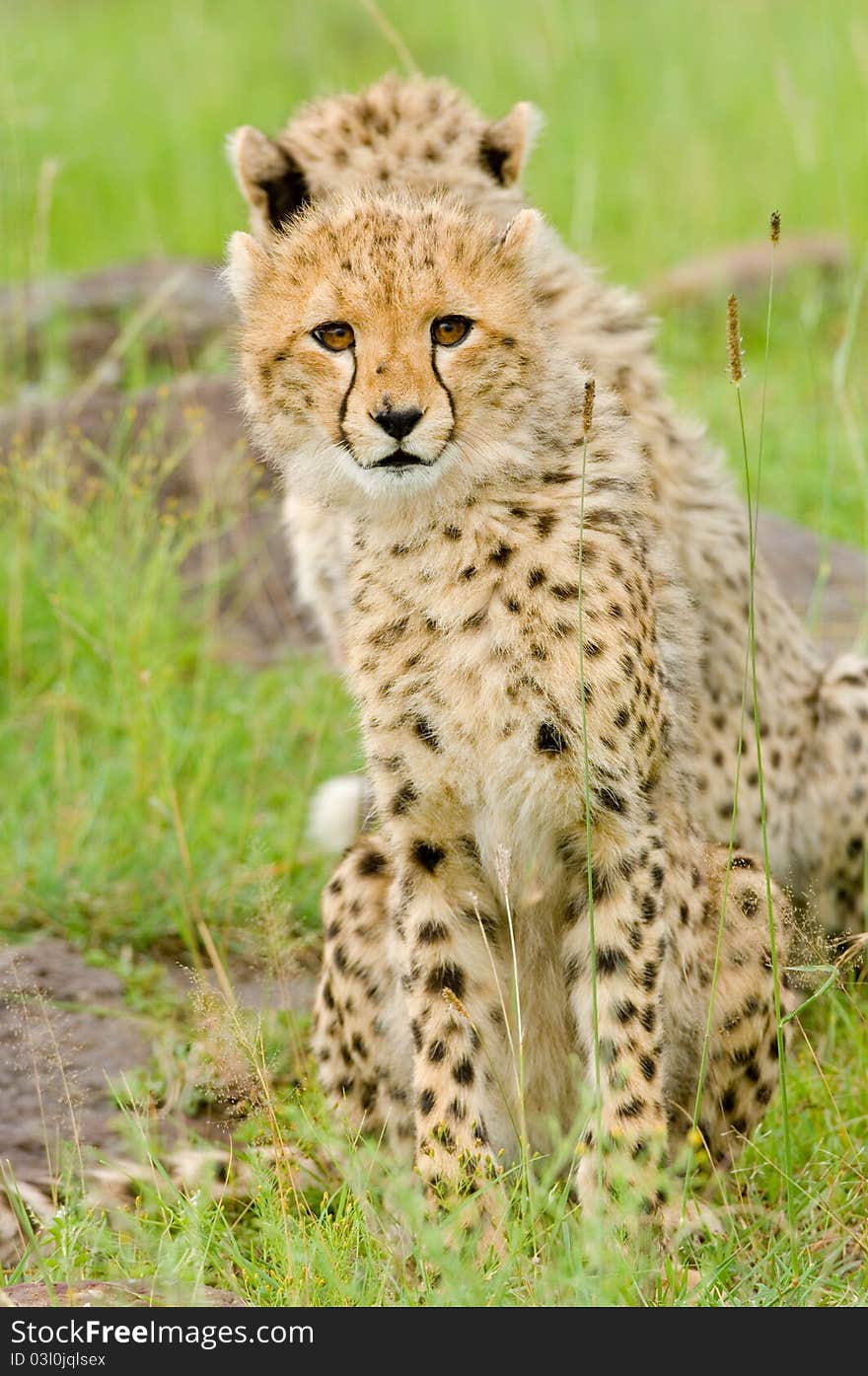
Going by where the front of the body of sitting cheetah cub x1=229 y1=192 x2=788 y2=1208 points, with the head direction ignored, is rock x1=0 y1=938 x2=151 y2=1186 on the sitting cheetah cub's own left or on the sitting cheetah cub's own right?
on the sitting cheetah cub's own right

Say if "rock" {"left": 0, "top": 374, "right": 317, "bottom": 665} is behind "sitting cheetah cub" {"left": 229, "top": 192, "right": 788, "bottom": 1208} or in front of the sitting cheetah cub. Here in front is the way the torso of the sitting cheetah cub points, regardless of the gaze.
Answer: behind

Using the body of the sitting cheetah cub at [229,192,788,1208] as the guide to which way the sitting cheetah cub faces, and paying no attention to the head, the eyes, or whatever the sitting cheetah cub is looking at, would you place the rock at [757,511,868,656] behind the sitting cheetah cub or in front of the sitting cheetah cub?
behind

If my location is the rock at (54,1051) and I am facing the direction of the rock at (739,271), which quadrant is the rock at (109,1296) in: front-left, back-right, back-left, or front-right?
back-right

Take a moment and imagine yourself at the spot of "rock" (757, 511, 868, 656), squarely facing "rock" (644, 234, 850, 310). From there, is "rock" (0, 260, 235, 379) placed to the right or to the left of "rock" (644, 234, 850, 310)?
left

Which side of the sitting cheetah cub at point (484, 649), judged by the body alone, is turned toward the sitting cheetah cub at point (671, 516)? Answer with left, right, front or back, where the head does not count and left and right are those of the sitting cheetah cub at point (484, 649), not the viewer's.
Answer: back

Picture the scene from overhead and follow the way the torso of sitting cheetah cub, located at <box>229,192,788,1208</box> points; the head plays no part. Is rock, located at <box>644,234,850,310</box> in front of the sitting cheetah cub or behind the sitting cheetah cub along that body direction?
behind

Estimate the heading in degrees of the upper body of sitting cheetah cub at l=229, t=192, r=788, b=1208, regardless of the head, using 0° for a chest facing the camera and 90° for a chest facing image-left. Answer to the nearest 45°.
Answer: approximately 0°
